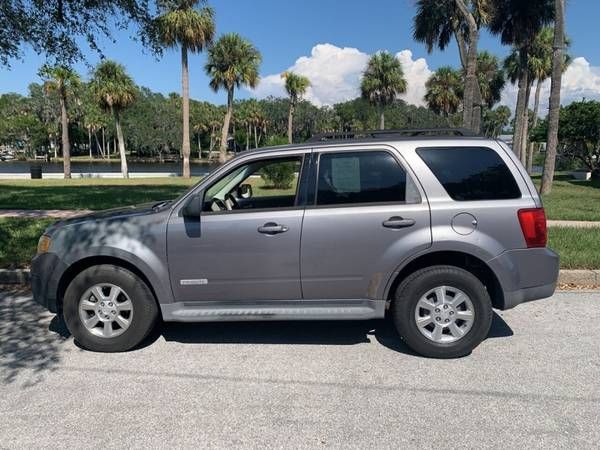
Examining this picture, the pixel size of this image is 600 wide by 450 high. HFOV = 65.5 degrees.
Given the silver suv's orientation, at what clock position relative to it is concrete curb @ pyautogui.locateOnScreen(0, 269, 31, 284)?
The concrete curb is roughly at 1 o'clock from the silver suv.

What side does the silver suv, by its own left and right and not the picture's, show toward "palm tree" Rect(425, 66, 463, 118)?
right

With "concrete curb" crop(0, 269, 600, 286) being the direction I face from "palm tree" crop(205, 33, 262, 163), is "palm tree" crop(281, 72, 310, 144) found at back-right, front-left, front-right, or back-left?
back-left

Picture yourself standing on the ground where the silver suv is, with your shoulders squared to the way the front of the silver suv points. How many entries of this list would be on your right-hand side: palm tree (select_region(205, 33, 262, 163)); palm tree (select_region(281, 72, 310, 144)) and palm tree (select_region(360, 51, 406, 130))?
3

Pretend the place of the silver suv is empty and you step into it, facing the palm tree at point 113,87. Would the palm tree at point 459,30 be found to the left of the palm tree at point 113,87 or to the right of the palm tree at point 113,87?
right

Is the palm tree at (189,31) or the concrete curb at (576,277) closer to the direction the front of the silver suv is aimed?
the palm tree

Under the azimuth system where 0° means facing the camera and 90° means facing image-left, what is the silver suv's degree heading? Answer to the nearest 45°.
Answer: approximately 90°

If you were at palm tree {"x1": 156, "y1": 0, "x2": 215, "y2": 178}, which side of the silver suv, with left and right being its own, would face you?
right
